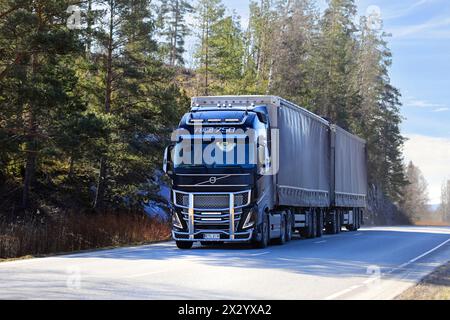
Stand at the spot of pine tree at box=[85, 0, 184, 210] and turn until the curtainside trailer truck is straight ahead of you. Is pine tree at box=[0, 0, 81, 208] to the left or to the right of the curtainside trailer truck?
right

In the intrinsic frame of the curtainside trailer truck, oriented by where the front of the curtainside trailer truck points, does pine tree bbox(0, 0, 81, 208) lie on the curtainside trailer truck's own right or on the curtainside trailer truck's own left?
on the curtainside trailer truck's own right

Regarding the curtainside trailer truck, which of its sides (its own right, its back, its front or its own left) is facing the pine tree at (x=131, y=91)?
right

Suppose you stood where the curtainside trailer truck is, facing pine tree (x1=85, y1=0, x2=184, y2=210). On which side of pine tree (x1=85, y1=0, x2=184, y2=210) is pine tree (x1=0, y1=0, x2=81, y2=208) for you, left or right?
left

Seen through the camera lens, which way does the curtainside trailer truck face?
facing the viewer and to the left of the viewer
